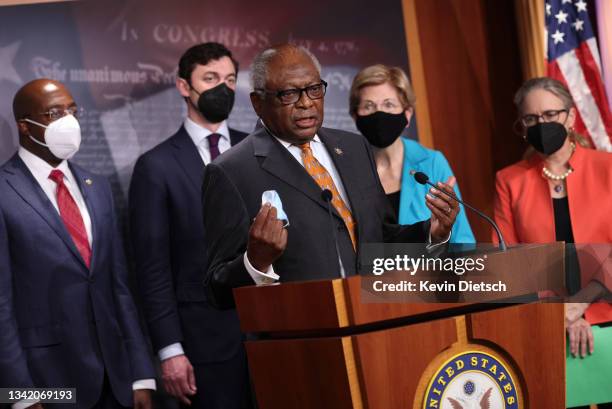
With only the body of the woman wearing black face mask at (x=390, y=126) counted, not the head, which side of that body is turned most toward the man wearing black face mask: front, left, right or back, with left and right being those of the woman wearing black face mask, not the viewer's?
right

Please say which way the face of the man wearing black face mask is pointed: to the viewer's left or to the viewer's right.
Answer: to the viewer's right

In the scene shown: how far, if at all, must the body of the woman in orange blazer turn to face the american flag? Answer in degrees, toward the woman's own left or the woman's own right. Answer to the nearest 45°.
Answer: approximately 180°

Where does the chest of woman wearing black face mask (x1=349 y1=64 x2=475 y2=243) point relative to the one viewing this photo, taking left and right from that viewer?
facing the viewer

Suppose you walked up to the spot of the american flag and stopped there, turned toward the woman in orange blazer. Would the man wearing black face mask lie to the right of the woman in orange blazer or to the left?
right

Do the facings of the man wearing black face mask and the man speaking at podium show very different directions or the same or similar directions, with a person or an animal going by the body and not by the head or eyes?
same or similar directions

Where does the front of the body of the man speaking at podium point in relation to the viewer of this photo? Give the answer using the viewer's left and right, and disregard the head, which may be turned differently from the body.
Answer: facing the viewer and to the right of the viewer

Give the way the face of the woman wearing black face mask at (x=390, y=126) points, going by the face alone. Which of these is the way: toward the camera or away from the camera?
toward the camera

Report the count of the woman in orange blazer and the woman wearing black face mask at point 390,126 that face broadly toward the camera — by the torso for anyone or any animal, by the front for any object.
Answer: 2

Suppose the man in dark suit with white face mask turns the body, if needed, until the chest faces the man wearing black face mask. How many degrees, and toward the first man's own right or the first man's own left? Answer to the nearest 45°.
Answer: approximately 45° to the first man's own left

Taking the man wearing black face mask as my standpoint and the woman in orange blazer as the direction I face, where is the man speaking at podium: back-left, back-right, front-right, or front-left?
front-right

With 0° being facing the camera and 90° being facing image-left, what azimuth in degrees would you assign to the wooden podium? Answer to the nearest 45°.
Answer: approximately 315°
